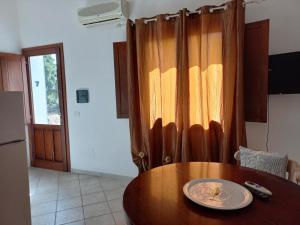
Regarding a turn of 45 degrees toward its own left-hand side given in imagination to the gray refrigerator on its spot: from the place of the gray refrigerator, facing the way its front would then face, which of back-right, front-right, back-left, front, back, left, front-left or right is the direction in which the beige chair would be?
front-right

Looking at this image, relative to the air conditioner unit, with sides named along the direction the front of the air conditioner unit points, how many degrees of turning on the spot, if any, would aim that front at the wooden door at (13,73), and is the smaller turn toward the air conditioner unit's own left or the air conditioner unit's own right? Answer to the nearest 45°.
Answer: approximately 90° to the air conditioner unit's own right

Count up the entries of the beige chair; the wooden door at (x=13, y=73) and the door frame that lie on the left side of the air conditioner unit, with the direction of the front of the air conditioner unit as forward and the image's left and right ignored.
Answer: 1

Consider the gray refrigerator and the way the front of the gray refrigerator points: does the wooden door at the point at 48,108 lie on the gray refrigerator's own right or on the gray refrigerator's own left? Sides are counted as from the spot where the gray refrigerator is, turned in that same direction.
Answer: on the gray refrigerator's own left

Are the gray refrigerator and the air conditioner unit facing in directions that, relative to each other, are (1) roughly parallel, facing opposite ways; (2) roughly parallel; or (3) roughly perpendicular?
roughly perpendicular

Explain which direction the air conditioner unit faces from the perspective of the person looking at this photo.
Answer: facing the viewer and to the left of the viewer

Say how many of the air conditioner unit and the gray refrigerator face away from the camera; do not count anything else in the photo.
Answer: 0

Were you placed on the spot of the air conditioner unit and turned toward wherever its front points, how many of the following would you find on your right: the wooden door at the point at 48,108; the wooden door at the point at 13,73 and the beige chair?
2

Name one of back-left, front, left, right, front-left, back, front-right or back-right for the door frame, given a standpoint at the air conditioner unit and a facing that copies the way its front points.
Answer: right

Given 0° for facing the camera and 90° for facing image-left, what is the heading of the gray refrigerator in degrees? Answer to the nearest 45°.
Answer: approximately 315°

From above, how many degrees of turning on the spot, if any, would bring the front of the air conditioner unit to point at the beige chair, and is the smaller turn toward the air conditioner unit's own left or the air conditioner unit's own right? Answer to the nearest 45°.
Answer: approximately 90° to the air conditioner unit's own left

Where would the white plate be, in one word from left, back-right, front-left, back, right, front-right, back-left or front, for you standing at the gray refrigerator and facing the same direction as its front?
front

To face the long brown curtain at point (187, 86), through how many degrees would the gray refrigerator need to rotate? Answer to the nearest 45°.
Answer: approximately 45° to its left

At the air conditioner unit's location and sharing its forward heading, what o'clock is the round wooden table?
The round wooden table is roughly at 10 o'clock from the air conditioner unit.

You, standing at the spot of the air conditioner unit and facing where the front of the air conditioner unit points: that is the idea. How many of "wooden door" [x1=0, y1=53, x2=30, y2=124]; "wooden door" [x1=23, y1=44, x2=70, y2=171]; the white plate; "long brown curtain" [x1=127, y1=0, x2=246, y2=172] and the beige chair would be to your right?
2

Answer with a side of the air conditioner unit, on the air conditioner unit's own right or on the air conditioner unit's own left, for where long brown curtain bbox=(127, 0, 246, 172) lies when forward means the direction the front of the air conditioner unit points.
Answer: on the air conditioner unit's own left
